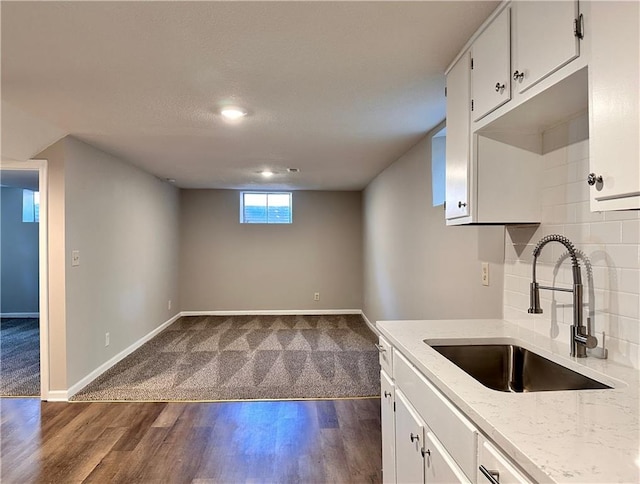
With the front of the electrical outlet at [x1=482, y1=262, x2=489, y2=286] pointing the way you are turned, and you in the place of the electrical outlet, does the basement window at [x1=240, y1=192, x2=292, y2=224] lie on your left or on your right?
on your right

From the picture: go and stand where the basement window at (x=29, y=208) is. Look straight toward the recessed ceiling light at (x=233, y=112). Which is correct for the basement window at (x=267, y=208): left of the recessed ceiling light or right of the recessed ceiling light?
left

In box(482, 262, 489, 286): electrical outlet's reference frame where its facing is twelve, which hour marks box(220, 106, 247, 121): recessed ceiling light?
The recessed ceiling light is roughly at 1 o'clock from the electrical outlet.

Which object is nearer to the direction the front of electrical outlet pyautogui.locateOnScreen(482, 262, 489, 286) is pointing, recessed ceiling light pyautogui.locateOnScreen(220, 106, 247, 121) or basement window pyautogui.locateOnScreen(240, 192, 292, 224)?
the recessed ceiling light

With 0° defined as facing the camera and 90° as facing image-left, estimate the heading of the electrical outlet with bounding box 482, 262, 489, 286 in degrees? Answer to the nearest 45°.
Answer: approximately 45°

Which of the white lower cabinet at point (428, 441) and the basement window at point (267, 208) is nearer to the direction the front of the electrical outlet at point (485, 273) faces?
the white lower cabinet
